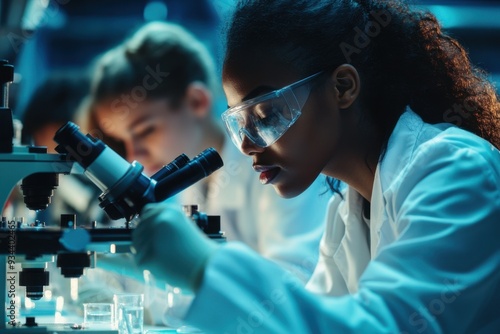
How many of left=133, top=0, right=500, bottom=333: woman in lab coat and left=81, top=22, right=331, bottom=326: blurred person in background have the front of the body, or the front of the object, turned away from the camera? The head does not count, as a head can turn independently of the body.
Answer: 0

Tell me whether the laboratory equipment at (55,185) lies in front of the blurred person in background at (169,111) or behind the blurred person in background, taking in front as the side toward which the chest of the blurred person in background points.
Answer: in front

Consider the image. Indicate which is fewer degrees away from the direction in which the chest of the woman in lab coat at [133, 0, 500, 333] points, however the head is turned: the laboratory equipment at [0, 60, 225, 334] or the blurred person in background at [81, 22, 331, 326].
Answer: the laboratory equipment

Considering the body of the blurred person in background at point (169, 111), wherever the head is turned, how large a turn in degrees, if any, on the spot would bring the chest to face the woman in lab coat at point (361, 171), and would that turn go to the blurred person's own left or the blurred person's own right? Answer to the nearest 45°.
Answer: approximately 45° to the blurred person's own left

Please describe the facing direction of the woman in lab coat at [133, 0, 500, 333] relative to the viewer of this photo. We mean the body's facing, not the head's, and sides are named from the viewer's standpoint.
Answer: facing to the left of the viewer

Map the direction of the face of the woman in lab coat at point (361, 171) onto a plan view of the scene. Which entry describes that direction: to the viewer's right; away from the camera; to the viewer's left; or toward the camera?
to the viewer's left

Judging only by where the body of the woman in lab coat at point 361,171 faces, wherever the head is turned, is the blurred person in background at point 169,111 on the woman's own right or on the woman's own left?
on the woman's own right
